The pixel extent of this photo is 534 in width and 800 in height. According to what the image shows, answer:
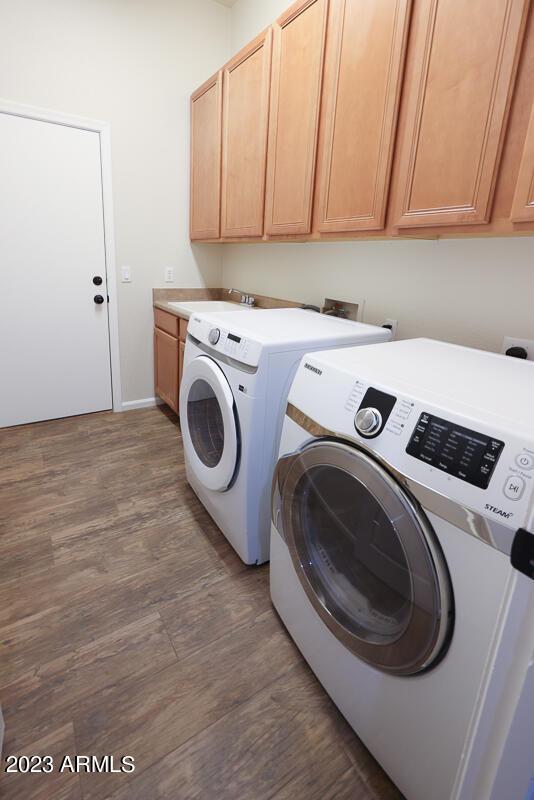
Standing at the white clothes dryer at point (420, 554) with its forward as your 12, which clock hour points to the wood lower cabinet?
The wood lower cabinet is roughly at 3 o'clock from the white clothes dryer.

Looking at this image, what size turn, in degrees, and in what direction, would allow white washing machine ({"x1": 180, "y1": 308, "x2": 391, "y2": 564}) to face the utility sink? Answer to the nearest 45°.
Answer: approximately 135° to its right

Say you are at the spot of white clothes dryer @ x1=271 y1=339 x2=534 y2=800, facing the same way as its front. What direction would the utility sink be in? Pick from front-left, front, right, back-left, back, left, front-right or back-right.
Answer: right

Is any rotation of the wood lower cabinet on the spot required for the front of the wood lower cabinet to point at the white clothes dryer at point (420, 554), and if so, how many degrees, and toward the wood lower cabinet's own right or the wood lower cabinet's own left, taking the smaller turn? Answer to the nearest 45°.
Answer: approximately 45° to the wood lower cabinet's own left

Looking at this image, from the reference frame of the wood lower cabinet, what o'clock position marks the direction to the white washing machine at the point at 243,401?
The white washing machine is roughly at 10 o'clock from the wood lower cabinet.

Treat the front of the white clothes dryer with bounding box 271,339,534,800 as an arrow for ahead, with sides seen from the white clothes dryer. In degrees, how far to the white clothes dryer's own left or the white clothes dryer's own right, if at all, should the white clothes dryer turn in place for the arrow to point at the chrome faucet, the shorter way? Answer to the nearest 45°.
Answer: approximately 90° to the white clothes dryer's own right

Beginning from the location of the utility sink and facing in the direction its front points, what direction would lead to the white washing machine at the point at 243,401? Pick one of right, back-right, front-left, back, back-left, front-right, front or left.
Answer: front-left

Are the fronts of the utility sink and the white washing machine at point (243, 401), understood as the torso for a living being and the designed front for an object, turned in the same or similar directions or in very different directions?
same or similar directions

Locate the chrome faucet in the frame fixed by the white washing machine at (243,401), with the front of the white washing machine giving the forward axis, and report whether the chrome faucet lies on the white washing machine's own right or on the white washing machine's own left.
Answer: on the white washing machine's own right

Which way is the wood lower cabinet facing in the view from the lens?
facing the viewer and to the left of the viewer

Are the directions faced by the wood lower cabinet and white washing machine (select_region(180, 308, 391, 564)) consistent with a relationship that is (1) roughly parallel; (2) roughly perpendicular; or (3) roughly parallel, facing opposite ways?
roughly parallel
